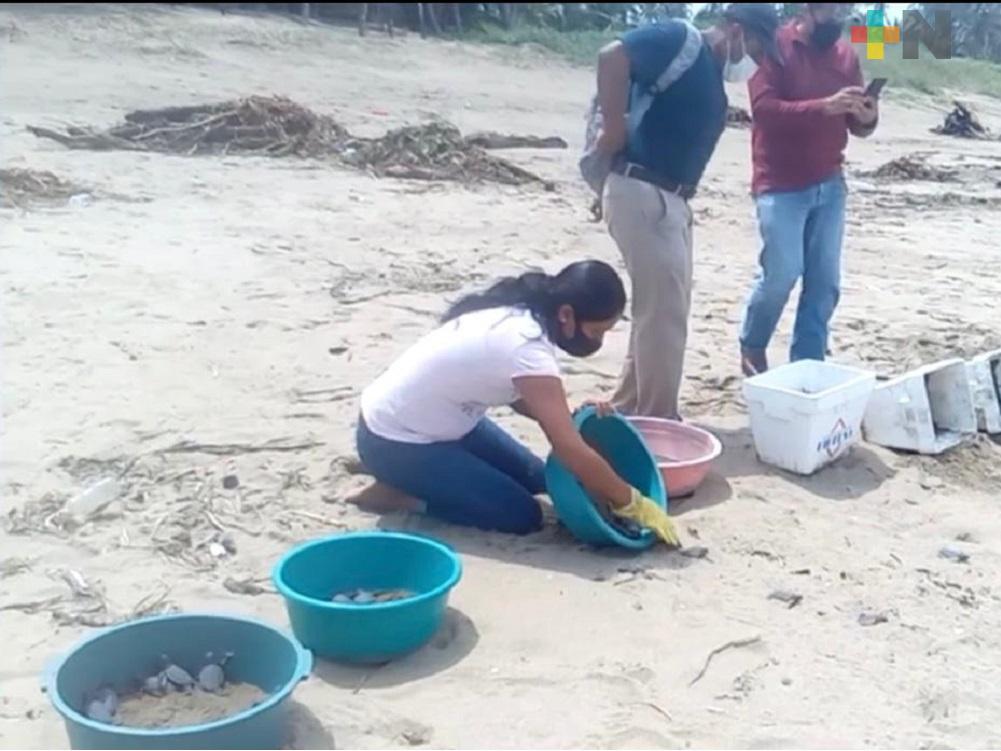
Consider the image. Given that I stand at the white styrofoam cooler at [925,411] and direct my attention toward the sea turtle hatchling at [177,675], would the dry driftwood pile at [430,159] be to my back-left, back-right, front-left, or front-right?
back-right

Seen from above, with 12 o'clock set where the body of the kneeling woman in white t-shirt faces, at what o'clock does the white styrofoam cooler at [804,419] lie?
The white styrofoam cooler is roughly at 11 o'clock from the kneeling woman in white t-shirt.

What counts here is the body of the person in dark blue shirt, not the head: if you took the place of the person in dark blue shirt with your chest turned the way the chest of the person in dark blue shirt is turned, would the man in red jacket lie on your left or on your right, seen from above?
on your left

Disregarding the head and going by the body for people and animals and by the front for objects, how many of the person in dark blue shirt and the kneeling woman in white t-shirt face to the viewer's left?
0

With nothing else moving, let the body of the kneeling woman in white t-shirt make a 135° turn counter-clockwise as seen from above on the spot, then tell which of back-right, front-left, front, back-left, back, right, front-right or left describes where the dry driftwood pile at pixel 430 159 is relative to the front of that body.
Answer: front-right

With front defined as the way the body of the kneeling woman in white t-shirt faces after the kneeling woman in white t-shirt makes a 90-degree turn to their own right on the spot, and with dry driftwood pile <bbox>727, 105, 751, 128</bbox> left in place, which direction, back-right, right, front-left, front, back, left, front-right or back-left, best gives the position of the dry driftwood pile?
back

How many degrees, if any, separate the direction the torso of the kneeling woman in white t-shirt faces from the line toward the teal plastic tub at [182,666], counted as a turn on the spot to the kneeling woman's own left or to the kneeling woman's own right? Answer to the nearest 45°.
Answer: approximately 135° to the kneeling woman's own right

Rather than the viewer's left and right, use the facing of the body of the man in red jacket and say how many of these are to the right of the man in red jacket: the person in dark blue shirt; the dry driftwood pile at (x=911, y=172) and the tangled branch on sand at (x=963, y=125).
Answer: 1

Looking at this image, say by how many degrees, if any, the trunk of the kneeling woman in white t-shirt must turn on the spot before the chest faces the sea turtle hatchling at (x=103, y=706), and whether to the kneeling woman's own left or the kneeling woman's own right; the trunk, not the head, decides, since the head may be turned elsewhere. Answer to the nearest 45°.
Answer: approximately 135° to the kneeling woman's own right

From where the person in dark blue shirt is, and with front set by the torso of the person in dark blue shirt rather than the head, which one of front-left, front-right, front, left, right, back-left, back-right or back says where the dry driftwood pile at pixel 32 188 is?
back

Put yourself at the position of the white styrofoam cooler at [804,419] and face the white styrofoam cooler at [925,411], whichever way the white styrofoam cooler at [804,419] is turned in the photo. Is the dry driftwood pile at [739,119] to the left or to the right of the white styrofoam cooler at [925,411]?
left

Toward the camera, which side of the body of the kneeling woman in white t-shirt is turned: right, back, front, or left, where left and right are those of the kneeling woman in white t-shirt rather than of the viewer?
right
